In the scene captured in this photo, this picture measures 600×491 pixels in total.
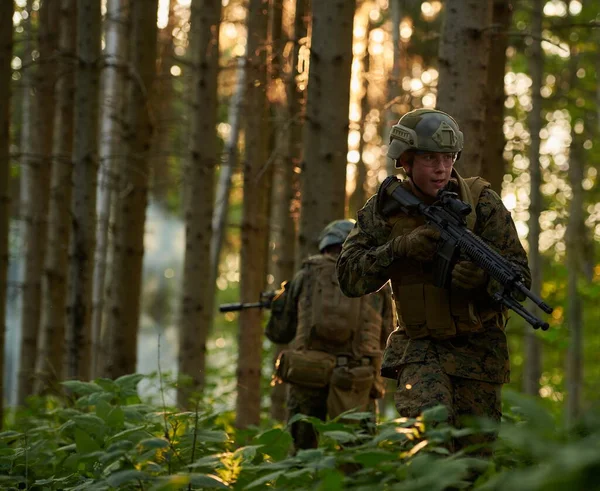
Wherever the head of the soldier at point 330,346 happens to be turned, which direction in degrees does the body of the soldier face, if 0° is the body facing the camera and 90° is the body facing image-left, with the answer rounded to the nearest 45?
approximately 180°

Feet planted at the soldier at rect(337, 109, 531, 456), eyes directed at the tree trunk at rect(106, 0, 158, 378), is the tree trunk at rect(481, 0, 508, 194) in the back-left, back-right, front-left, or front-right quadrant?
front-right

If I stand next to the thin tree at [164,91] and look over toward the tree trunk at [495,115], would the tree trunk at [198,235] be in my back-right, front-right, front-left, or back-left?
front-right

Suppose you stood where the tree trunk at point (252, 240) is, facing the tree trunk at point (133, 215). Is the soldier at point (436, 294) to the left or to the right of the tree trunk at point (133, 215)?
left

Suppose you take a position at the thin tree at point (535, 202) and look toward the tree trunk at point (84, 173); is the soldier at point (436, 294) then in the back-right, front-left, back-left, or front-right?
front-left

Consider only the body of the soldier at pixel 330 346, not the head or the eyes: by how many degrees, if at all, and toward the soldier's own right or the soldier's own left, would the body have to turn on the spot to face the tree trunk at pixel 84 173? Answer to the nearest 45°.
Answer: approximately 45° to the soldier's own left

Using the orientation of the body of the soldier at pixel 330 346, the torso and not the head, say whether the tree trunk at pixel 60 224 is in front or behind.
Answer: in front

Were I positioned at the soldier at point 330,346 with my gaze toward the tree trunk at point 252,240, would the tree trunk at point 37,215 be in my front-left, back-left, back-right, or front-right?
front-left

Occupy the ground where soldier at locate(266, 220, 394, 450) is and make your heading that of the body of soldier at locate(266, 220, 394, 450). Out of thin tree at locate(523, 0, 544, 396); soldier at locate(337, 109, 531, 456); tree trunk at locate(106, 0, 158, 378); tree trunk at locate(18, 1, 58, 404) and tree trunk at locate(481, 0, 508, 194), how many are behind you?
1

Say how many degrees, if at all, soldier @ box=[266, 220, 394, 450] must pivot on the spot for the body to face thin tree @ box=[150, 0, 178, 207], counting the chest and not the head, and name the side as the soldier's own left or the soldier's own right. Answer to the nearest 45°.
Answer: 0° — they already face it
